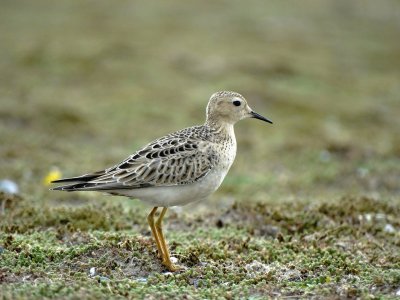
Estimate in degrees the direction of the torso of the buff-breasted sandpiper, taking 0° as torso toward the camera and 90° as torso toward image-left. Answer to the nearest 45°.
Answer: approximately 270°

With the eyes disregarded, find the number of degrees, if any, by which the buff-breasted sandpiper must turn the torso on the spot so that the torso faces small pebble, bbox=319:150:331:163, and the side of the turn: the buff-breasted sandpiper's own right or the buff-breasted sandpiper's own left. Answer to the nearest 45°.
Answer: approximately 45° to the buff-breasted sandpiper's own left

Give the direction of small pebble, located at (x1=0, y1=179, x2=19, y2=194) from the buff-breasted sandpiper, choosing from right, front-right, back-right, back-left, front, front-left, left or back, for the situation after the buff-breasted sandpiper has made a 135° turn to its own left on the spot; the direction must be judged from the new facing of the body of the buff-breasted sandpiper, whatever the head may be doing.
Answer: front
